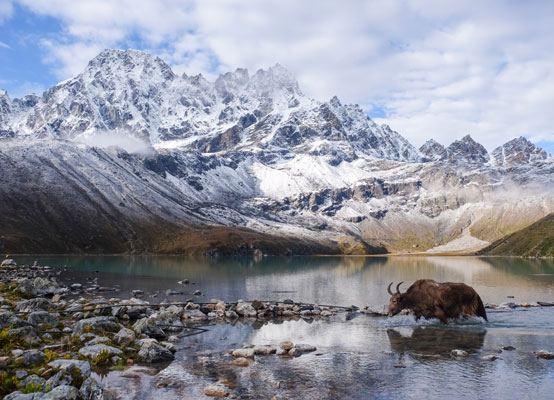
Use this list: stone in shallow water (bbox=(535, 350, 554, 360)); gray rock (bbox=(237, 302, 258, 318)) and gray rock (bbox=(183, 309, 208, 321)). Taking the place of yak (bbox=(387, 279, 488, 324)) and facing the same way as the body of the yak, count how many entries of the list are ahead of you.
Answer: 2

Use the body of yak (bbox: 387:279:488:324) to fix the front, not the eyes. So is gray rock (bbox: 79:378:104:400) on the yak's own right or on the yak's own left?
on the yak's own left

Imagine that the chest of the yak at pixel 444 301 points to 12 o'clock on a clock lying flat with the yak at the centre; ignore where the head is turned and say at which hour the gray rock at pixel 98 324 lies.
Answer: The gray rock is roughly at 11 o'clock from the yak.

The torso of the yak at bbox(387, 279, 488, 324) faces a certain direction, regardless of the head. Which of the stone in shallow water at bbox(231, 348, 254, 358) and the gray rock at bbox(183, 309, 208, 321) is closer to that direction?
the gray rock

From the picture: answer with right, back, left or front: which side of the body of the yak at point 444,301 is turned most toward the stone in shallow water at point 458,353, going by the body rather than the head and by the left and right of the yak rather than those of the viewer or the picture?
left

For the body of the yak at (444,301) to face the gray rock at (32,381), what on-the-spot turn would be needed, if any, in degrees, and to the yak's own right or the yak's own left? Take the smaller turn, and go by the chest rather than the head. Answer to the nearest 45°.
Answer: approximately 45° to the yak's own left

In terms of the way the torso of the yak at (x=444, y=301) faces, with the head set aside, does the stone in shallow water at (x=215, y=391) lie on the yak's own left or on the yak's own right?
on the yak's own left

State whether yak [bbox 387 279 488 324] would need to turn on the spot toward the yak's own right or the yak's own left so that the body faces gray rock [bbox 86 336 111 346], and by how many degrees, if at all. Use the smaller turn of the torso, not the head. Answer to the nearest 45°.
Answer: approximately 45° to the yak's own left

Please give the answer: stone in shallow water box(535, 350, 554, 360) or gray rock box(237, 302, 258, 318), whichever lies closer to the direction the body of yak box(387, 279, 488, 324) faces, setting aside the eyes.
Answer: the gray rock

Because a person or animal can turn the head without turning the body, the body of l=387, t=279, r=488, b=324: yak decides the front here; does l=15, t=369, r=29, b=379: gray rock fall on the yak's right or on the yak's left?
on the yak's left

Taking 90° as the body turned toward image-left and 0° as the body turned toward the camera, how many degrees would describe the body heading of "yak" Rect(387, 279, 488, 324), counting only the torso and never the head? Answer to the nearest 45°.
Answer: approximately 90°

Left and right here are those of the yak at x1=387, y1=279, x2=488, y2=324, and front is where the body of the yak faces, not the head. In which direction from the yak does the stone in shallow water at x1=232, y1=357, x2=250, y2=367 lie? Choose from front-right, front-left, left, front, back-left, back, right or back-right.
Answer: front-left

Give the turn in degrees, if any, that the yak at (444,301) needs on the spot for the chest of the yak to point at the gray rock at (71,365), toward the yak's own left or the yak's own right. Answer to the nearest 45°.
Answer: approximately 45° to the yak's own left

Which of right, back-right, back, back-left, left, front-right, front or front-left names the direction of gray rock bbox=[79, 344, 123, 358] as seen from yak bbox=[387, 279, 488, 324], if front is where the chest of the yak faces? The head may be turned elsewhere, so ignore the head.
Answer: front-left

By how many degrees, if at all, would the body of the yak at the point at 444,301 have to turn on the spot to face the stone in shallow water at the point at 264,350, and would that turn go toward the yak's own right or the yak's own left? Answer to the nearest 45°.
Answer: approximately 45° to the yak's own left

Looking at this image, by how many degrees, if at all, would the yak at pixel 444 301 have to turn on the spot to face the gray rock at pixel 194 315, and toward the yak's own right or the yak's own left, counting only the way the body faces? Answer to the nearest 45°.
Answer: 0° — it already faces it
